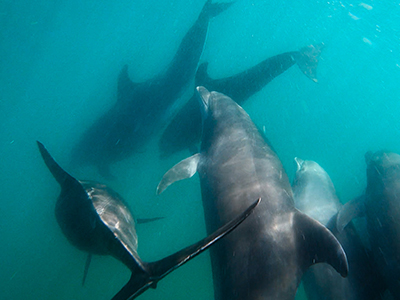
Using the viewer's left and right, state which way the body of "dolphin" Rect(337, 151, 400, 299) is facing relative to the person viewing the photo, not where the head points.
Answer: facing away from the viewer

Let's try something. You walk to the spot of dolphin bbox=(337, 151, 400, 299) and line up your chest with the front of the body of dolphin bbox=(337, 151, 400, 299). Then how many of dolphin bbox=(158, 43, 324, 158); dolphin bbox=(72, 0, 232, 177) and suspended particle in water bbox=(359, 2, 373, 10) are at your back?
0

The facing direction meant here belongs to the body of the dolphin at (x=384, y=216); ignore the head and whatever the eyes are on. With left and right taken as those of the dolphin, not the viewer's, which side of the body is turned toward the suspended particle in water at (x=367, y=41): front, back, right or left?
front

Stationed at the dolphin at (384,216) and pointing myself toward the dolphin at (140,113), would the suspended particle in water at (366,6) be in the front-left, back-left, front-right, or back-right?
front-right

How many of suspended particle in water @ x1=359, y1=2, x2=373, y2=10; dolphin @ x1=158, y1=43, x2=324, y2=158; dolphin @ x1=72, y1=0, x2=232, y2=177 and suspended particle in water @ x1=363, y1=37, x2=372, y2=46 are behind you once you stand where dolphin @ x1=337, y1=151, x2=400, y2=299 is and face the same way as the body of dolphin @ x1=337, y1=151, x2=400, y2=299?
0

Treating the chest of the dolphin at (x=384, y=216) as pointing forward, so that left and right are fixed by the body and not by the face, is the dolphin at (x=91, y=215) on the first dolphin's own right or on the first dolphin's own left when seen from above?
on the first dolphin's own left

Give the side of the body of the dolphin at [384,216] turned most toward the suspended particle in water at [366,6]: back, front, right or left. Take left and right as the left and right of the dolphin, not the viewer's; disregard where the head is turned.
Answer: front

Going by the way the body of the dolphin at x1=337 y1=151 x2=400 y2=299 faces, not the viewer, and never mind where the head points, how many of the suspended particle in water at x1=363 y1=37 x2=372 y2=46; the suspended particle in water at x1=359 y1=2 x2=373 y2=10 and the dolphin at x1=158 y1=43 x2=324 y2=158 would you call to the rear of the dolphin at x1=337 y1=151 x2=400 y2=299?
0

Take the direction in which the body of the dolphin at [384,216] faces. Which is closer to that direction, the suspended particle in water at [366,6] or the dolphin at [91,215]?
the suspended particle in water
